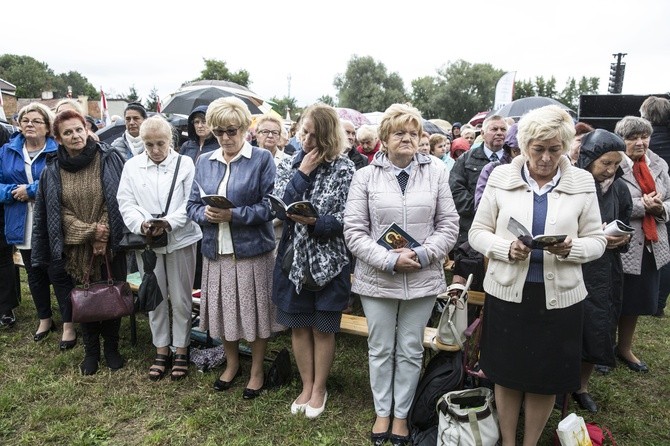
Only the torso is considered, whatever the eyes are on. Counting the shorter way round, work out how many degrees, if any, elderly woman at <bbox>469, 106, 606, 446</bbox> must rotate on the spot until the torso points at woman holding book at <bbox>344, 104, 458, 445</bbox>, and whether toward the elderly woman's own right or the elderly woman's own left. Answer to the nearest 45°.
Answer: approximately 90° to the elderly woman's own right

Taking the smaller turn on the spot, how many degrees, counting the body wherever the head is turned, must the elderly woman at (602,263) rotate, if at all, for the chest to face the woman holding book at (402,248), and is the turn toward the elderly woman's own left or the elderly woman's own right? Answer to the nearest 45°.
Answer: approximately 90° to the elderly woman's own right

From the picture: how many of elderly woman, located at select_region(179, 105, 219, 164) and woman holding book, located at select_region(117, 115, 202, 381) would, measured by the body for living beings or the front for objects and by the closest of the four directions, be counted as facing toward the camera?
2

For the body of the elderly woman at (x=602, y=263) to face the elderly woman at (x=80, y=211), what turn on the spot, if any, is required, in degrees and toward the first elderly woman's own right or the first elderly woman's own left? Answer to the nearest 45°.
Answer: approximately 135° to the first elderly woman's own right

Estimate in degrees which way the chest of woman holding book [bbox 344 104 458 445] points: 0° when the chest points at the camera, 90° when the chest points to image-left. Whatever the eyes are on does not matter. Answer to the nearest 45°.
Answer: approximately 0°

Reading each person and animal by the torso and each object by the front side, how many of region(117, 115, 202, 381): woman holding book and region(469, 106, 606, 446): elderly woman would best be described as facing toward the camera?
2

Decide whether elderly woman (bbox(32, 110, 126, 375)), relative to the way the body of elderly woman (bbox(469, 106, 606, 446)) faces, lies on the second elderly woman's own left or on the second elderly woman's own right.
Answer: on the second elderly woman's own right

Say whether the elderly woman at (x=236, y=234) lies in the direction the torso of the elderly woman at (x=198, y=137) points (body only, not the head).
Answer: yes

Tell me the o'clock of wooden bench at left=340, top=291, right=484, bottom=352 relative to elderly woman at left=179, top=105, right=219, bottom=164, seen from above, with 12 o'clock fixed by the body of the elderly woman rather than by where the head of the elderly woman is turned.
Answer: The wooden bench is roughly at 11 o'clock from the elderly woman.

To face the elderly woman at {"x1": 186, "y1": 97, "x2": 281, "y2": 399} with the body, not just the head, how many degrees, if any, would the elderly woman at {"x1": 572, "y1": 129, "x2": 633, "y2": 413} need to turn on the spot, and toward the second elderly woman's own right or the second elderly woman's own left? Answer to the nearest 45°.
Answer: approximately 135° to the second elderly woman's own right
